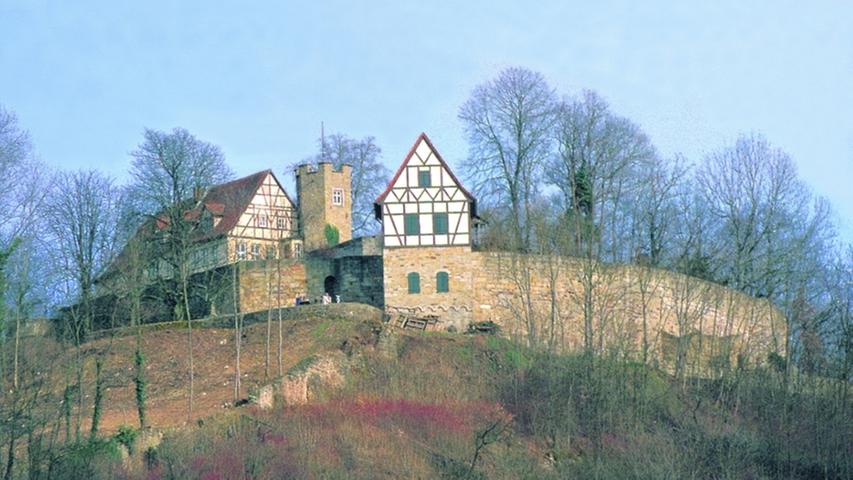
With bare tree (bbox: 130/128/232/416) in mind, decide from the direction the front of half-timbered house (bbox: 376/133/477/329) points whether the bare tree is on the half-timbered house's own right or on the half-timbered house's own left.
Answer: on the half-timbered house's own right

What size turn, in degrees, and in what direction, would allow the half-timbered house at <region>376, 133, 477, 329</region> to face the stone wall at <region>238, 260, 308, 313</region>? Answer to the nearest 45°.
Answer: approximately 90° to its right

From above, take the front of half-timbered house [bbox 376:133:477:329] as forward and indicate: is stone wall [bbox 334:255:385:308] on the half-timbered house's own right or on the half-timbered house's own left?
on the half-timbered house's own right

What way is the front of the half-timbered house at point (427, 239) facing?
toward the camera
